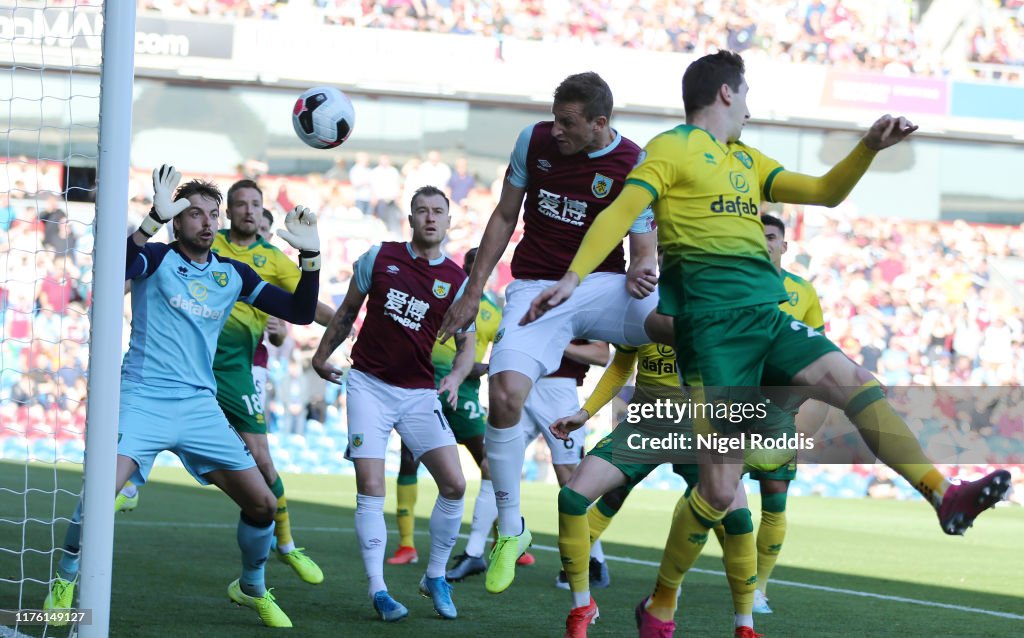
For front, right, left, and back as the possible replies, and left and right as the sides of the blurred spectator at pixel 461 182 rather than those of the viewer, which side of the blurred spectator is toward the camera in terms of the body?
front

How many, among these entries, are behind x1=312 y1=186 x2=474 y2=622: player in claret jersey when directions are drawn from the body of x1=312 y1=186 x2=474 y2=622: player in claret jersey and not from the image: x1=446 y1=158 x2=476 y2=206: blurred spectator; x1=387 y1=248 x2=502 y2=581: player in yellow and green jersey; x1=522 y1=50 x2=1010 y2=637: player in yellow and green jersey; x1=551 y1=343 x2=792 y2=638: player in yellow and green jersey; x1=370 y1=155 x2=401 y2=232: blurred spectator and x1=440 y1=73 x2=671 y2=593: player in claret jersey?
3

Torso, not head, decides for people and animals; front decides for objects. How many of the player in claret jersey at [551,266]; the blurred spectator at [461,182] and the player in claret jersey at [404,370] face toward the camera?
3

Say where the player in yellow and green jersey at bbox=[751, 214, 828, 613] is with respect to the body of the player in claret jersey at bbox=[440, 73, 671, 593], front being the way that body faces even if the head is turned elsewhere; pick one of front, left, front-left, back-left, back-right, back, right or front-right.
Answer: back-left

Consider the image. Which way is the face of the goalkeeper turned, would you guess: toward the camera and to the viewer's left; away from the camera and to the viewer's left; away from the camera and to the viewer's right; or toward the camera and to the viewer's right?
toward the camera and to the viewer's right

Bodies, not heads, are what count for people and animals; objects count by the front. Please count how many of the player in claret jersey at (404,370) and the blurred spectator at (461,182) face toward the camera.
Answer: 2

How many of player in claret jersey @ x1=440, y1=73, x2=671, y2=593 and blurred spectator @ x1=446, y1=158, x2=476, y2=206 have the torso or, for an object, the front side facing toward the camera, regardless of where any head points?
2

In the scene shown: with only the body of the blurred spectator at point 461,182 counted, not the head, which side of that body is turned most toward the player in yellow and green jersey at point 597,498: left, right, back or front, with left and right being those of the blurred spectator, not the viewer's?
front

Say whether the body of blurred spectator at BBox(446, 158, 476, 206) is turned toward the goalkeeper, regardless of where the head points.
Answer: yes

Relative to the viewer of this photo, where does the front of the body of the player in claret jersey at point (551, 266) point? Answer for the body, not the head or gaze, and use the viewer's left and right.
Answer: facing the viewer

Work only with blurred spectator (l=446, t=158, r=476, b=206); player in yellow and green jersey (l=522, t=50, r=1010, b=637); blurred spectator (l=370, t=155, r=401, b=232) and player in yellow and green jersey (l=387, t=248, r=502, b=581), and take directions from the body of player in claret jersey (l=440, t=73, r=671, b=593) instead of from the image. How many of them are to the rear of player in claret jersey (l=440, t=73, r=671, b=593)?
3

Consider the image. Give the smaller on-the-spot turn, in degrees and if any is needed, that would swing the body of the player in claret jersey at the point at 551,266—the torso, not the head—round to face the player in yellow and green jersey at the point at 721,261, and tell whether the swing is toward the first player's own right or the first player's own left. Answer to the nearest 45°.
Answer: approximately 45° to the first player's own left
